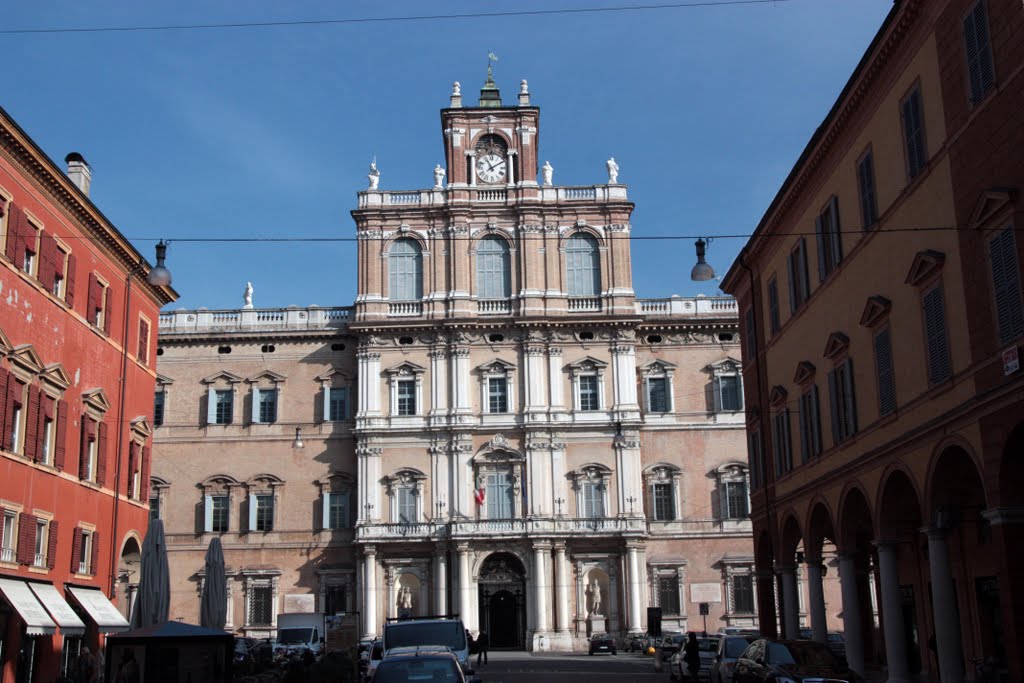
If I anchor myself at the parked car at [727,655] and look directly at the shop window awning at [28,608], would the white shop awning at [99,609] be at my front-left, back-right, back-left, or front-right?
front-right

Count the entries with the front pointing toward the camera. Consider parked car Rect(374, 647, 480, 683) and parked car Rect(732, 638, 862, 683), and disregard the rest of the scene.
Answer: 1
